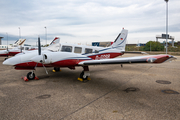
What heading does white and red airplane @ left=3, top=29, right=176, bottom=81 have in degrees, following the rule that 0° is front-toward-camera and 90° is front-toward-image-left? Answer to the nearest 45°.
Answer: approximately 45°
